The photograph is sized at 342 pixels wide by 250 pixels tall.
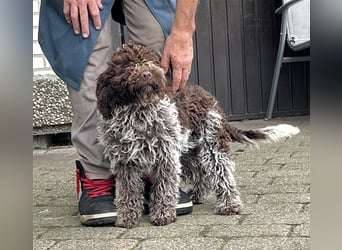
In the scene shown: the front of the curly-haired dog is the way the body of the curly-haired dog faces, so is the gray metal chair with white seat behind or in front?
behind

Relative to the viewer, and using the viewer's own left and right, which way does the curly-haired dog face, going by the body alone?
facing the viewer and to the left of the viewer
